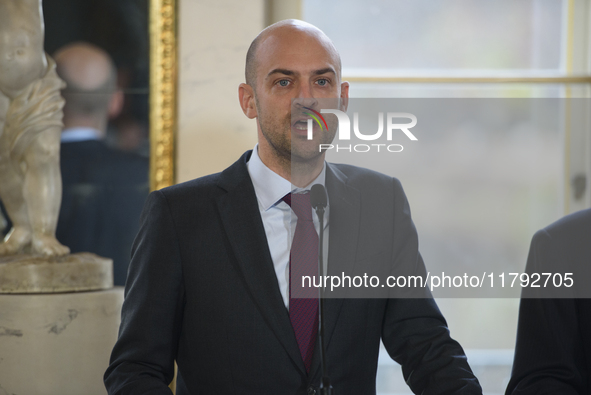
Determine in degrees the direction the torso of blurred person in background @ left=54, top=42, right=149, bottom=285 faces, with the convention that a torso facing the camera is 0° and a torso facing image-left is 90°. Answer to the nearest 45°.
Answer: approximately 180°

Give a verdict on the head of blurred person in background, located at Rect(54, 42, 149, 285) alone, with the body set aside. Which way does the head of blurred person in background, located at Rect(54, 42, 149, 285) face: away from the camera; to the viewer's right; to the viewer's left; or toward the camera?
away from the camera
